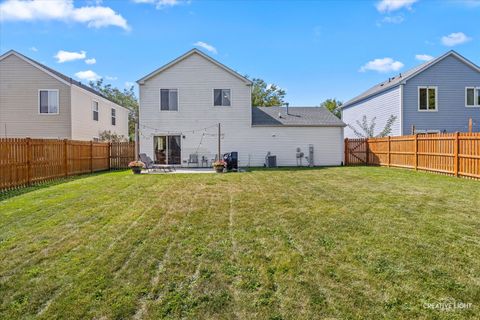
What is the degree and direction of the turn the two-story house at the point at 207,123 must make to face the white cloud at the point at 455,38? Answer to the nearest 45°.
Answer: approximately 90° to its right

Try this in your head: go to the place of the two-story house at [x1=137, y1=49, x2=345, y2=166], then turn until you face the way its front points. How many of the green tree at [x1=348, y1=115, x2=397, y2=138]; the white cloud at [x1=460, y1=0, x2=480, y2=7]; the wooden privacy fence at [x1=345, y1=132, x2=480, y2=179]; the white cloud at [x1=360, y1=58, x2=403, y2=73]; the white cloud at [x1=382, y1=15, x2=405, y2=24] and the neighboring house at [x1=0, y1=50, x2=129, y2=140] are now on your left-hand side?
1

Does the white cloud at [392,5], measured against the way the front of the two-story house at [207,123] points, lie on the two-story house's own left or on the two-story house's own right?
on the two-story house's own right

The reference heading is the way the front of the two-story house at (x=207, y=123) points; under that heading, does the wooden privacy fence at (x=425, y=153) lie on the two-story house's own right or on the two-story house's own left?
on the two-story house's own right

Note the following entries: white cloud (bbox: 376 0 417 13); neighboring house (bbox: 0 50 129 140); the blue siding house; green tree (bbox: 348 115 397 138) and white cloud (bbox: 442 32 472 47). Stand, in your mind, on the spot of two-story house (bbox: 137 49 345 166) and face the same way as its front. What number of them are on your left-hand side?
1

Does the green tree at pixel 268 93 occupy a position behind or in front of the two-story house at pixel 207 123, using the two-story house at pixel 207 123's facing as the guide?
in front

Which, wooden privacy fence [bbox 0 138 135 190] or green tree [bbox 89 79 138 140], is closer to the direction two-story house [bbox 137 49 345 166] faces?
the green tree

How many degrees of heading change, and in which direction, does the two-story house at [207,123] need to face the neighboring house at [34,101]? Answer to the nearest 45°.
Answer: approximately 90° to its left

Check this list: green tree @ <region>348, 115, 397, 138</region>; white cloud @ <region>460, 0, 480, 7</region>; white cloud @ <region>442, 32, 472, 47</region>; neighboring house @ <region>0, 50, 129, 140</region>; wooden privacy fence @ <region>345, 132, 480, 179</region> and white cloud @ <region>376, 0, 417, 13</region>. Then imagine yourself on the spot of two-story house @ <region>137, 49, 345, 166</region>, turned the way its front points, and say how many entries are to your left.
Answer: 1

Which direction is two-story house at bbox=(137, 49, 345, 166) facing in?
away from the camera

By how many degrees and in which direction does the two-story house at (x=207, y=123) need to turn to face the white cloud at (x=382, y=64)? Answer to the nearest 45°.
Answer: approximately 45° to its right

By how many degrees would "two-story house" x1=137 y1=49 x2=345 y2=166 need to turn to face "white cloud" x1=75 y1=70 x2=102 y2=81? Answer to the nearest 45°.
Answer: approximately 45° to its left

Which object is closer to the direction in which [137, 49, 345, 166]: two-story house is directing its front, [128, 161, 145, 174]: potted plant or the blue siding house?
the blue siding house
